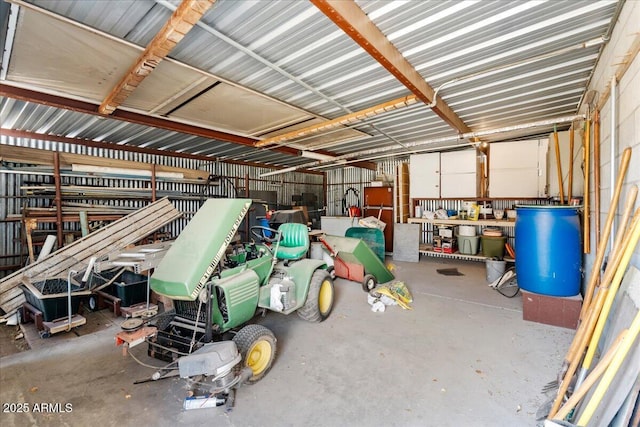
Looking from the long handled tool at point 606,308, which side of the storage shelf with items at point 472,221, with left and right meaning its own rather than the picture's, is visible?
front

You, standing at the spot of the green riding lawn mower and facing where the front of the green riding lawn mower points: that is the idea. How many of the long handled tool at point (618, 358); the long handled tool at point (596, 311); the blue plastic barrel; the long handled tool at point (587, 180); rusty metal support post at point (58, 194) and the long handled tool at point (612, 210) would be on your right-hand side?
1

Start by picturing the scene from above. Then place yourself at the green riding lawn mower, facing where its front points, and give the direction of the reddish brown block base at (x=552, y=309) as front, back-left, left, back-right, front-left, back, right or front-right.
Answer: back-left

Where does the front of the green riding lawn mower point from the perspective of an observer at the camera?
facing the viewer and to the left of the viewer

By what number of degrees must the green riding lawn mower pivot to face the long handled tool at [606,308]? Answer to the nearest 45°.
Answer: approximately 90° to its left

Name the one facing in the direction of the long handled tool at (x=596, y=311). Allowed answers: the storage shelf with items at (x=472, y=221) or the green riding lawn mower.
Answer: the storage shelf with items

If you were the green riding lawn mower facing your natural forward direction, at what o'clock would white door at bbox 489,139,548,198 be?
The white door is roughly at 7 o'clock from the green riding lawn mower.

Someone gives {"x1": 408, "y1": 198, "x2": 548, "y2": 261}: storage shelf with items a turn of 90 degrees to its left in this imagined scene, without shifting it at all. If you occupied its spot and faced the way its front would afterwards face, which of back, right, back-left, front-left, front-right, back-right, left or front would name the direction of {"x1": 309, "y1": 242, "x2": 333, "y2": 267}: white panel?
back-right

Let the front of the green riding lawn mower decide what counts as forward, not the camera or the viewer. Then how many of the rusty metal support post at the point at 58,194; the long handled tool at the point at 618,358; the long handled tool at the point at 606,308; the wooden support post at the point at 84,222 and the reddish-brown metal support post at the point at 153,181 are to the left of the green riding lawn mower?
2

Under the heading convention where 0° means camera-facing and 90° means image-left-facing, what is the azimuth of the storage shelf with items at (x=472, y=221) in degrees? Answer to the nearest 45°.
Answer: approximately 0°

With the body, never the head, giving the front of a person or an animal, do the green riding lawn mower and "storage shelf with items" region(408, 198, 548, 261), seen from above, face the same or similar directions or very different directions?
same or similar directions

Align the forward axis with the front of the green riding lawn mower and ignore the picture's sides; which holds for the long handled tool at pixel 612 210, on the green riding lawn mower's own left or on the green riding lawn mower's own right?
on the green riding lawn mower's own left

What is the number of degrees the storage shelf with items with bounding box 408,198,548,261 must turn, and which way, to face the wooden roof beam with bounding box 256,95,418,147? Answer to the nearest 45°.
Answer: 0° — it already faces it

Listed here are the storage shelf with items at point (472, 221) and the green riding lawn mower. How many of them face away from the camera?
0

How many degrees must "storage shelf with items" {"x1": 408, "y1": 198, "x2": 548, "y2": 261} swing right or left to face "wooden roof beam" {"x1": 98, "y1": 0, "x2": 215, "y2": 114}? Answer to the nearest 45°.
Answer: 0° — it already faces it
